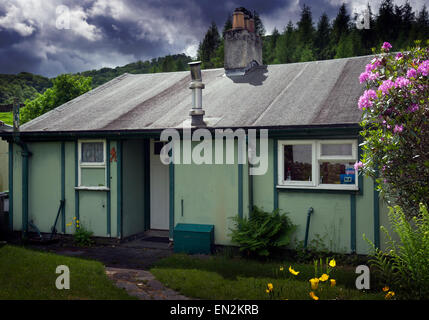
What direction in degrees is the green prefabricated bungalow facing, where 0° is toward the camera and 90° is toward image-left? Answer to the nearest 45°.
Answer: approximately 0°

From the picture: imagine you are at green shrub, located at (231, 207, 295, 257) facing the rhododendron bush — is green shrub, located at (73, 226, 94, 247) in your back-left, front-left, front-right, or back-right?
back-right

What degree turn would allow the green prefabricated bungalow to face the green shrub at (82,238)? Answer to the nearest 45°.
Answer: approximately 90° to its right
